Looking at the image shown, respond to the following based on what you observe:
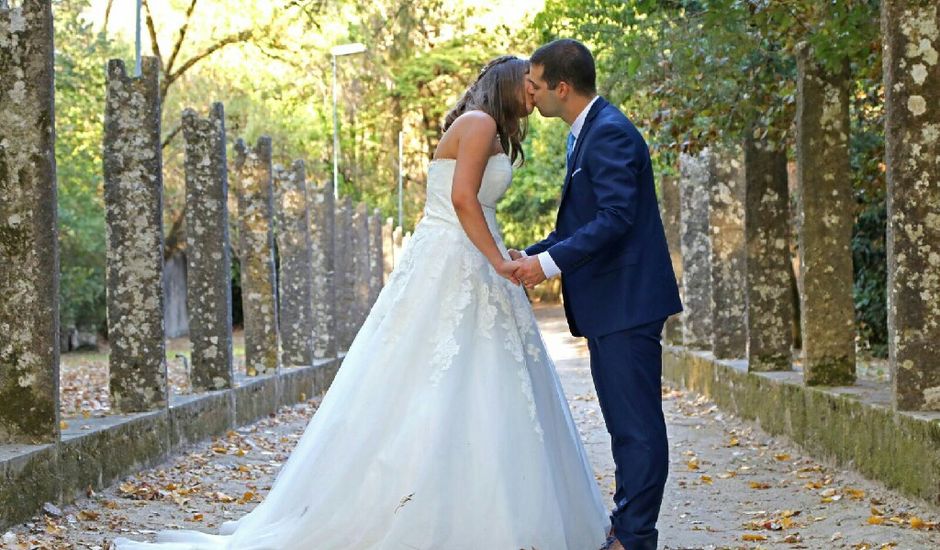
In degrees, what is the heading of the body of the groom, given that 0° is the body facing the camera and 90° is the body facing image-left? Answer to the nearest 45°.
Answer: approximately 90°

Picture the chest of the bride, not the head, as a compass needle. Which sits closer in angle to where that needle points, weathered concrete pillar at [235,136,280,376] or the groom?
the groom

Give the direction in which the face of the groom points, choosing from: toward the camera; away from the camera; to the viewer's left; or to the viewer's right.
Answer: to the viewer's left

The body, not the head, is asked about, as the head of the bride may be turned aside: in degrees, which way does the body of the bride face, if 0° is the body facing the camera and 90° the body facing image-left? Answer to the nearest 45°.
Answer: approximately 270°

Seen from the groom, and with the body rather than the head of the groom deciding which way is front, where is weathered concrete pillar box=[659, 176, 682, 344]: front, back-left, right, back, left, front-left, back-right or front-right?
right

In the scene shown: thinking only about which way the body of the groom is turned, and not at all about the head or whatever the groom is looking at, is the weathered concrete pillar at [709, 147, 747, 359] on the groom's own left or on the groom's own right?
on the groom's own right

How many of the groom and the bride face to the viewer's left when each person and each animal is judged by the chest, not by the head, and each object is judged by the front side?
1

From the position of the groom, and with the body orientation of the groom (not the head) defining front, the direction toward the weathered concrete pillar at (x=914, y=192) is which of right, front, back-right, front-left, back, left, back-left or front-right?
back-right

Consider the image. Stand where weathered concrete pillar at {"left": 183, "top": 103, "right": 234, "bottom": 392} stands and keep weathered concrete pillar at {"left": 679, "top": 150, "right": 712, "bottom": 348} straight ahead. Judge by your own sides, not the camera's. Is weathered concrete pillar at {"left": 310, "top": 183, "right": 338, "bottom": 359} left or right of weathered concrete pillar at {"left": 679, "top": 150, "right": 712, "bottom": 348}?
left

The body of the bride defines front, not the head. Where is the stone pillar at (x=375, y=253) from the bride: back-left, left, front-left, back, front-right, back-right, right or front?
left

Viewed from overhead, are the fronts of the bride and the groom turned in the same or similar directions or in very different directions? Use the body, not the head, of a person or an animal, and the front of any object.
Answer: very different directions
